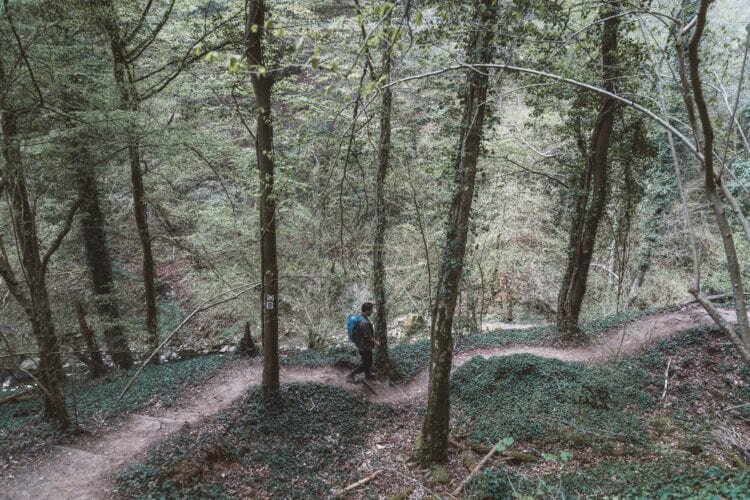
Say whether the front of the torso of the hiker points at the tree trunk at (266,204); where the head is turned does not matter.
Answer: no

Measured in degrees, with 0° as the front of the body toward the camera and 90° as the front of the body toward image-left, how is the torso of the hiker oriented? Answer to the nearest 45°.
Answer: approximately 270°

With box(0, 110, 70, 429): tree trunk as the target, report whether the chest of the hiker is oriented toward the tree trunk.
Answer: no

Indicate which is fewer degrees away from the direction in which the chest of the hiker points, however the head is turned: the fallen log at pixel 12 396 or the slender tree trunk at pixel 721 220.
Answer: the slender tree trunk

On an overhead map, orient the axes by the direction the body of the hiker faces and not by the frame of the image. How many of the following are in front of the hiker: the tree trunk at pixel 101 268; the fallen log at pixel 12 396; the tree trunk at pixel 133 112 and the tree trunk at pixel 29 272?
0

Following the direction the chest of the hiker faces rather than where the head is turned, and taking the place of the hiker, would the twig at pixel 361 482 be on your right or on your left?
on your right

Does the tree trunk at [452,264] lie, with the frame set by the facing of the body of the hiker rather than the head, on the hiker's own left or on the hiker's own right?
on the hiker's own right

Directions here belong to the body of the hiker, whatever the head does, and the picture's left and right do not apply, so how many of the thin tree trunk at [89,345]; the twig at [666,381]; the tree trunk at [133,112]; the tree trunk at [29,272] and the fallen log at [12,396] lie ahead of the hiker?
1

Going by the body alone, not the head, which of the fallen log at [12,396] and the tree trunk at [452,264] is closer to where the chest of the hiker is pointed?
the tree trunk

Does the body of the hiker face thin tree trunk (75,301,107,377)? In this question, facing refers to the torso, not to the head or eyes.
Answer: no
